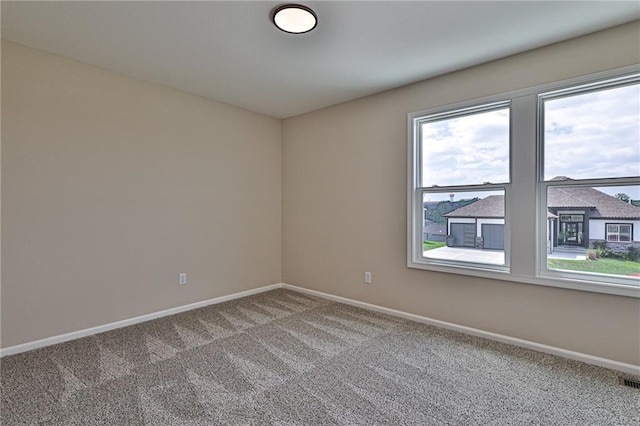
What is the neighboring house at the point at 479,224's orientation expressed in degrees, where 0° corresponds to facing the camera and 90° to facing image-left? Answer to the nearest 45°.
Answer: approximately 0°

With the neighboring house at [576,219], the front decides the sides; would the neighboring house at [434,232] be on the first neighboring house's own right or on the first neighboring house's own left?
on the first neighboring house's own right

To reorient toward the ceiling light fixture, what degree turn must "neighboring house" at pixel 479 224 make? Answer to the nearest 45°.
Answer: approximately 45° to its right
